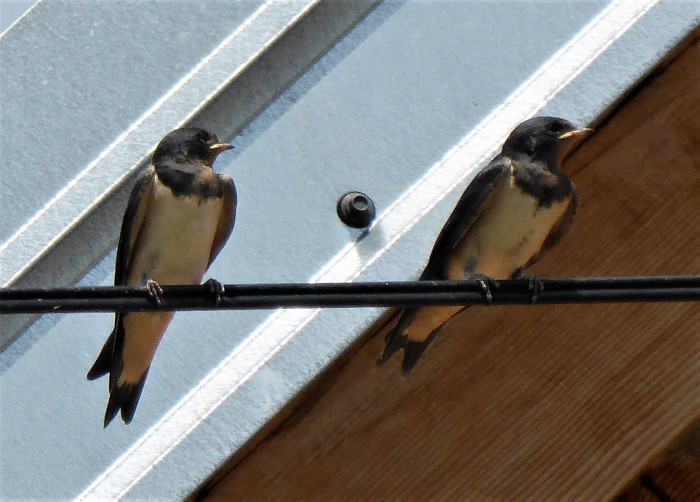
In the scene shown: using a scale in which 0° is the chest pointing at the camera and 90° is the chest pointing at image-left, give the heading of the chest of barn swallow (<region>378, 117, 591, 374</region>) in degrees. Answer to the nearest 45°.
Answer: approximately 315°

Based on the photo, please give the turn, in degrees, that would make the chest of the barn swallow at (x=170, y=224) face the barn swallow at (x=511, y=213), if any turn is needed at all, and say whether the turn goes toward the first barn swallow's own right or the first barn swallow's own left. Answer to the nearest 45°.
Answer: approximately 45° to the first barn swallow's own left

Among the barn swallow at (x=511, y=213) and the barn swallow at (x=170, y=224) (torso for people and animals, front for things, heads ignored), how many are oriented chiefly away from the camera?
0

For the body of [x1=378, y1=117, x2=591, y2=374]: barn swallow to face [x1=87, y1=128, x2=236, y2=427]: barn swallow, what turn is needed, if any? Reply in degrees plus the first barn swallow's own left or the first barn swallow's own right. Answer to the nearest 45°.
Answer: approximately 90° to the first barn swallow's own right
